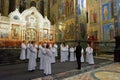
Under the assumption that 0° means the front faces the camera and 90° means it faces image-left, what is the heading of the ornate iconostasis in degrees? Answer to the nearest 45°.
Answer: approximately 315°
